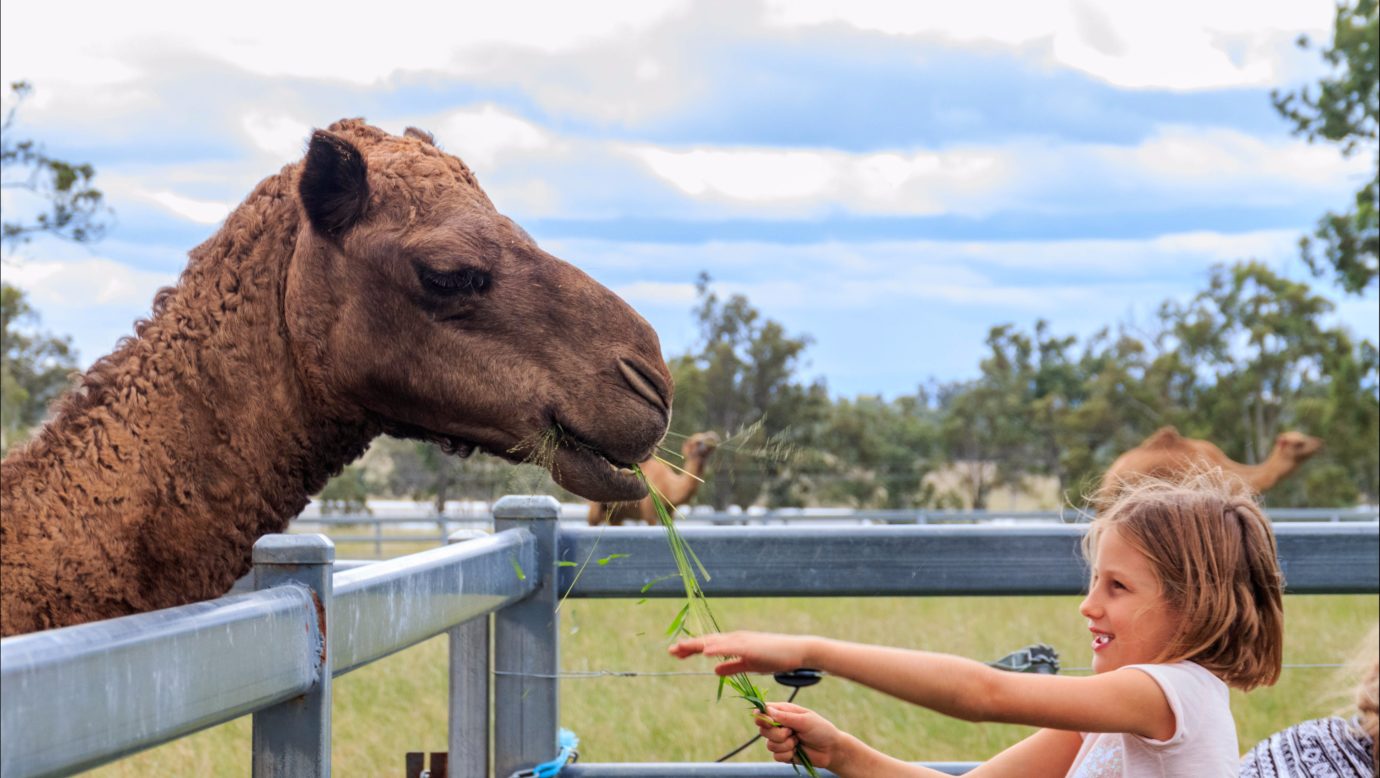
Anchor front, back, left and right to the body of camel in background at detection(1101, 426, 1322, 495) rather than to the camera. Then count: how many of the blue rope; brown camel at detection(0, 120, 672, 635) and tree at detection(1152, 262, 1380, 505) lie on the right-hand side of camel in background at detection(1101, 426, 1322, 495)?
2

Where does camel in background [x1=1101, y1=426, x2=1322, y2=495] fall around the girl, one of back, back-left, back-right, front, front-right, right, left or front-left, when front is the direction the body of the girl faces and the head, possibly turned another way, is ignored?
right

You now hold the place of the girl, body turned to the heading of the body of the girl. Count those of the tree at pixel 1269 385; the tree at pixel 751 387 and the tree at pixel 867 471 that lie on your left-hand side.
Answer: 0

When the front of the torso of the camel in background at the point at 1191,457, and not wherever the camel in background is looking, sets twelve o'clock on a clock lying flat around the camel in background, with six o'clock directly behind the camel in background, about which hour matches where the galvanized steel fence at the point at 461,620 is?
The galvanized steel fence is roughly at 3 o'clock from the camel in background.

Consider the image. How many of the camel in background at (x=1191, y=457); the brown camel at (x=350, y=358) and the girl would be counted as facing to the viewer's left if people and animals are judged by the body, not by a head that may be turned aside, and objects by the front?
1

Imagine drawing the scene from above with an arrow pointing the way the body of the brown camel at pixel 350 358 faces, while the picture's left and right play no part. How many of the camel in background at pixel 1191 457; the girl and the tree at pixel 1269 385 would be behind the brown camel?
0

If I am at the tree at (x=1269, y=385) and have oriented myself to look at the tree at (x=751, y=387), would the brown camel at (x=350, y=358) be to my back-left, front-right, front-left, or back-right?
front-left

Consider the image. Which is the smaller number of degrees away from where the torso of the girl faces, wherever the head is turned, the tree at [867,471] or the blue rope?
the blue rope

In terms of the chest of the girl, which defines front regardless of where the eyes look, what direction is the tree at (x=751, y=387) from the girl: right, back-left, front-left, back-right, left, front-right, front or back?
right

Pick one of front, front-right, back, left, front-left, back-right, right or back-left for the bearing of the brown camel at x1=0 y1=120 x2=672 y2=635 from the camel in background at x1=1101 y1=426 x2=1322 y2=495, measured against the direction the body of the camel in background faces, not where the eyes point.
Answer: right

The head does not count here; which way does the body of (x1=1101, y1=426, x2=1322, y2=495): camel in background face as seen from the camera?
to the viewer's right

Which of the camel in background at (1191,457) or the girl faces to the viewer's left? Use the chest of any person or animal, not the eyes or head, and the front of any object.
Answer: the girl

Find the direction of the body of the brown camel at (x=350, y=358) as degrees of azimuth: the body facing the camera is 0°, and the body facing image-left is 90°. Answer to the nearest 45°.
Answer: approximately 270°

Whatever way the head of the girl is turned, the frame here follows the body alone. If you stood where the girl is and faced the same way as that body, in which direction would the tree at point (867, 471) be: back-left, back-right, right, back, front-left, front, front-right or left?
right

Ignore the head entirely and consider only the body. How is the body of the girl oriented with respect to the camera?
to the viewer's left

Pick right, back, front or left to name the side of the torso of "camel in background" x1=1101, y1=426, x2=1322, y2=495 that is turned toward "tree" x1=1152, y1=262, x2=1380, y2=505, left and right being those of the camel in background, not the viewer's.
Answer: left
